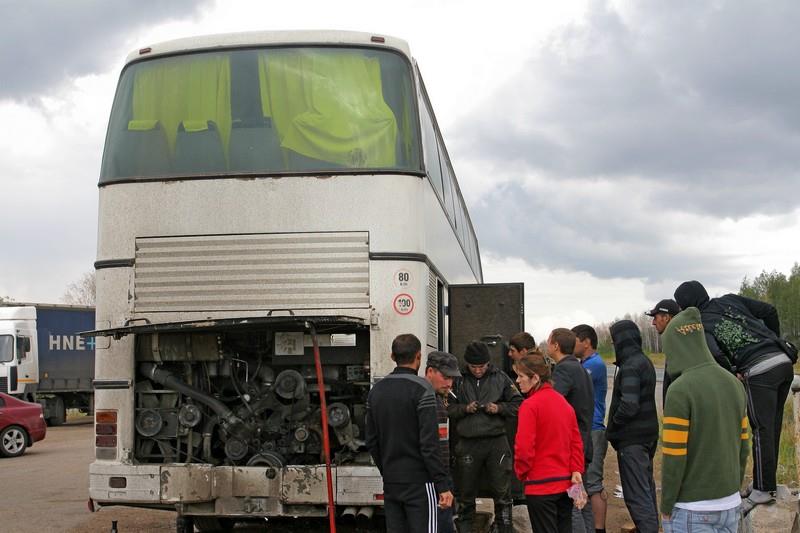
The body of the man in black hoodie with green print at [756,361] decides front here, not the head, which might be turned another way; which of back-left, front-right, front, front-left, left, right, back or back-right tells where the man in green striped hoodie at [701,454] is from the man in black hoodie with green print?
back-left

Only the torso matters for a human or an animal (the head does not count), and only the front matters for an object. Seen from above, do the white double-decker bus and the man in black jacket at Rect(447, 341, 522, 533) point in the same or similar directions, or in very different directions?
very different directions

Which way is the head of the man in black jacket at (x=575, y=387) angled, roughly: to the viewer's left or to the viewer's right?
to the viewer's left

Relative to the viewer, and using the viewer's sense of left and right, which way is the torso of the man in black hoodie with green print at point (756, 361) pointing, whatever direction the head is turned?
facing away from the viewer and to the left of the viewer

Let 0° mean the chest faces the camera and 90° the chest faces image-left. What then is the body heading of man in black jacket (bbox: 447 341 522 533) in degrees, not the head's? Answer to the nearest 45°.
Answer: approximately 0°

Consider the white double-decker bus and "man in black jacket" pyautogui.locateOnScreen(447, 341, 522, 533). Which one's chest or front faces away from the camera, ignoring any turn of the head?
the white double-decker bus

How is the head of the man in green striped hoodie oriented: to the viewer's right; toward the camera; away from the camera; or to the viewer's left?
away from the camera

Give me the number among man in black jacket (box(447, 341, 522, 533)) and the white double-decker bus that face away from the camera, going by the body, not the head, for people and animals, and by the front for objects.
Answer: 1

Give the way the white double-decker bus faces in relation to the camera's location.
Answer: facing away from the viewer
